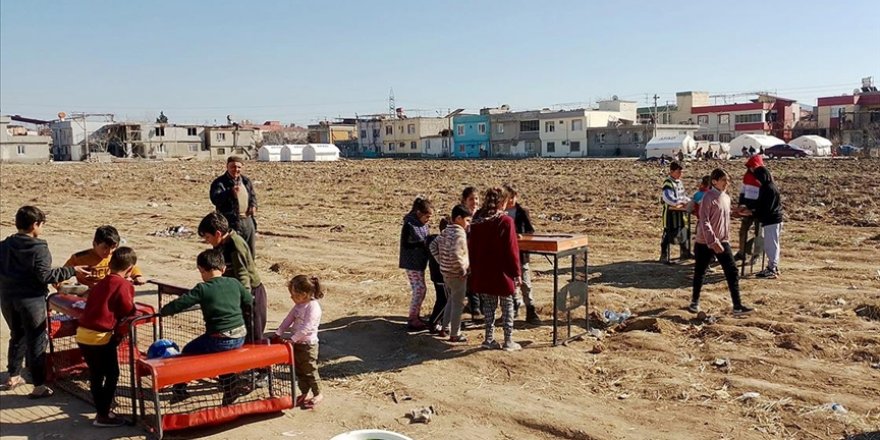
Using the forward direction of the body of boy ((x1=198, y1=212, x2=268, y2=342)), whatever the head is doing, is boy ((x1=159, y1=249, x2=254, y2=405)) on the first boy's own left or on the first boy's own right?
on the first boy's own left

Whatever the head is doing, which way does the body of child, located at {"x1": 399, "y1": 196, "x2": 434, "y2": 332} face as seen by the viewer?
to the viewer's right

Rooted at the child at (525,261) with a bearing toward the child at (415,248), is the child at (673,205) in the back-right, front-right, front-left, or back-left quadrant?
back-right

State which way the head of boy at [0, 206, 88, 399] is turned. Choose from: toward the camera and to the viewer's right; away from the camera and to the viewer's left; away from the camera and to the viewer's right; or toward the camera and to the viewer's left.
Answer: away from the camera and to the viewer's right

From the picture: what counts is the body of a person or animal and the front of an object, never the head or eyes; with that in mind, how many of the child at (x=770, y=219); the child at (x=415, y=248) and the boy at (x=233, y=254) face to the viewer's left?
2

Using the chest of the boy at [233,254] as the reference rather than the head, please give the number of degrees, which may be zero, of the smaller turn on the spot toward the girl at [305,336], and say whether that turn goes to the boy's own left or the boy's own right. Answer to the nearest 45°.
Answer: approximately 135° to the boy's own left

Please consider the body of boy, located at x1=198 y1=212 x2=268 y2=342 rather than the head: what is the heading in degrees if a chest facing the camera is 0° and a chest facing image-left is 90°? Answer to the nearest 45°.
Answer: approximately 90°

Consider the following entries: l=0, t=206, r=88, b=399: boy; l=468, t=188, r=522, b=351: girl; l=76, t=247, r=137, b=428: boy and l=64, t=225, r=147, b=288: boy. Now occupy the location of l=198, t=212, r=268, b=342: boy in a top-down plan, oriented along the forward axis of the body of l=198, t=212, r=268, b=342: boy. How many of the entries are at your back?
1

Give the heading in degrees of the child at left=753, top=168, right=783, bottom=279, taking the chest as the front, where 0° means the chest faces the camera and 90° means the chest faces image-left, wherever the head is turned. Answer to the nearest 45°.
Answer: approximately 90°

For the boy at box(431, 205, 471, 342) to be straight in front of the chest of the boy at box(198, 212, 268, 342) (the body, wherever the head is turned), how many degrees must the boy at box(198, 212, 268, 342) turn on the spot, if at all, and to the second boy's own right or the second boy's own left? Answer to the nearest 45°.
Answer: approximately 180°

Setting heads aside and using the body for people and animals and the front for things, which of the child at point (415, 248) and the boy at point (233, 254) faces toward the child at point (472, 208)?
the child at point (415, 248)

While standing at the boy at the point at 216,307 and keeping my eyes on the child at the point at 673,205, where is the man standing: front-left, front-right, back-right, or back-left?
front-left

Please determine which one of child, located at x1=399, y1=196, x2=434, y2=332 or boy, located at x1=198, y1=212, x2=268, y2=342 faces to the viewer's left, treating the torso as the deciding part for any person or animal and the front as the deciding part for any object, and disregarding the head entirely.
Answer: the boy

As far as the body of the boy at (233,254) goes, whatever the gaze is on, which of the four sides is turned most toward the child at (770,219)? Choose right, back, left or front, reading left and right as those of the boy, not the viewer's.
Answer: back

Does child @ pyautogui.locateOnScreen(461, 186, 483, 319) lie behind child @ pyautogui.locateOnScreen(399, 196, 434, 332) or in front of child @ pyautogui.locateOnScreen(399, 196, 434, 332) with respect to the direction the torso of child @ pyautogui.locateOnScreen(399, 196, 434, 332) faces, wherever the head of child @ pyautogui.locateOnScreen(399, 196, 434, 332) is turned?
in front

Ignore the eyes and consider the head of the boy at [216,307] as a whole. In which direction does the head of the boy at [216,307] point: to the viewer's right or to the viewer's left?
to the viewer's left
